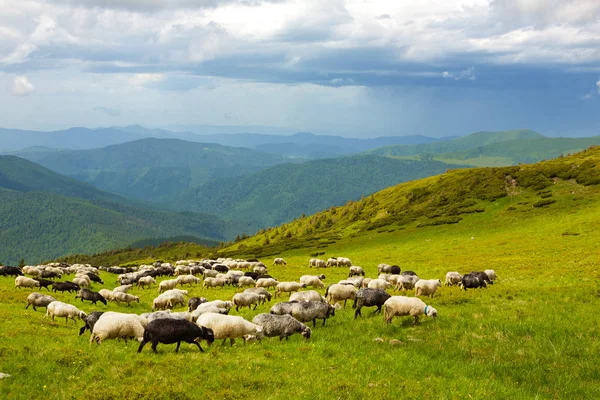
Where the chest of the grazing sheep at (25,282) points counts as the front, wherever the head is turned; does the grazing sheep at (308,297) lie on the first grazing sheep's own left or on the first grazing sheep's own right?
on the first grazing sheep's own right

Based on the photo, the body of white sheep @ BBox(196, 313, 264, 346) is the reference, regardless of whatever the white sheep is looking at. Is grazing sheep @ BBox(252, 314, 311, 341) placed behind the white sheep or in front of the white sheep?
in front

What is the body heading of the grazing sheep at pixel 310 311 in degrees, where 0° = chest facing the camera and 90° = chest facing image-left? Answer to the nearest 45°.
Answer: approximately 270°

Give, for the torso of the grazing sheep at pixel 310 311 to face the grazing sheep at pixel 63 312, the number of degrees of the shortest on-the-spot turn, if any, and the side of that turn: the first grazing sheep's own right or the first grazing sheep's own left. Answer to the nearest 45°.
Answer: approximately 180°

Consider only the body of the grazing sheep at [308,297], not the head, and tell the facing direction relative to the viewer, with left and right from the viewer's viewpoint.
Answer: facing to the right of the viewer
